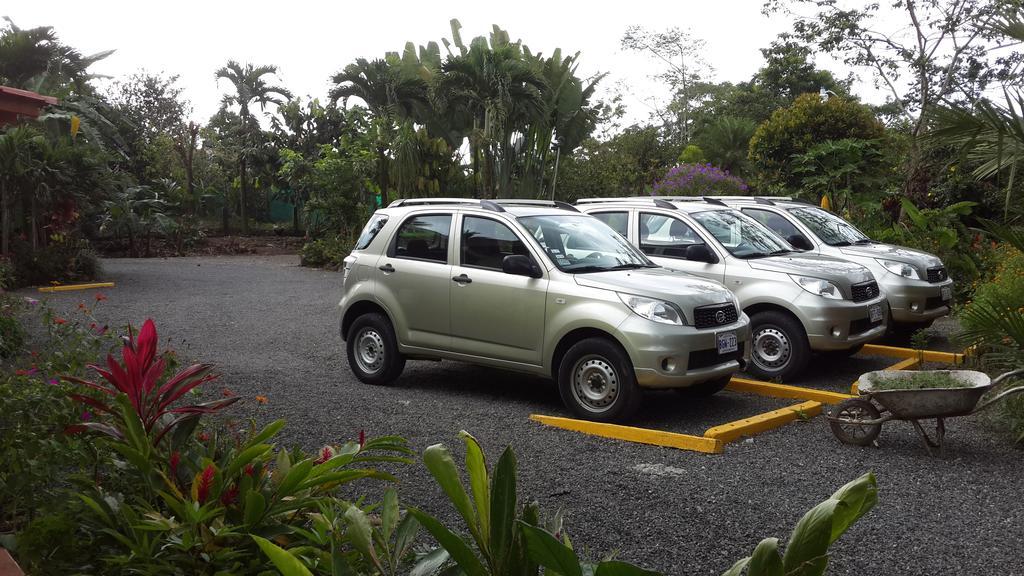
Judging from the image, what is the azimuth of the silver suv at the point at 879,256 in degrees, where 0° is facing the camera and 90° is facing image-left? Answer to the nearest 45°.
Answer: approximately 315°

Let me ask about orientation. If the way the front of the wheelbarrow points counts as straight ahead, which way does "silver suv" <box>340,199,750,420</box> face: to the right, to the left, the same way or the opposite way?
the opposite way

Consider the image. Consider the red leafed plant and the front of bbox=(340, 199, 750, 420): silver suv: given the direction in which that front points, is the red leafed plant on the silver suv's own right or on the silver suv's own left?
on the silver suv's own right

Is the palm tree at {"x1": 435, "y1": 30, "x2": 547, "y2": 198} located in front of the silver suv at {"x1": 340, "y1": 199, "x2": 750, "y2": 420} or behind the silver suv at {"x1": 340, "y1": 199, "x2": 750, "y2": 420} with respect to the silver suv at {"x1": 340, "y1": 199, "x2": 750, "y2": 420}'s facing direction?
behind

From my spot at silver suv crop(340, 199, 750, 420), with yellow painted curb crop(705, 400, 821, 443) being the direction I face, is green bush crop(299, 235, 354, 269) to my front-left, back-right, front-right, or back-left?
back-left

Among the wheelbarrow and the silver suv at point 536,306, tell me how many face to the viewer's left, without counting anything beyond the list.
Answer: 1

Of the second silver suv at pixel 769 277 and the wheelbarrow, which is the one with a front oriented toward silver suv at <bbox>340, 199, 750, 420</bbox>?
the wheelbarrow

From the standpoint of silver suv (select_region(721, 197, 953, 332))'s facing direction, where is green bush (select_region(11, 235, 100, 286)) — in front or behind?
behind

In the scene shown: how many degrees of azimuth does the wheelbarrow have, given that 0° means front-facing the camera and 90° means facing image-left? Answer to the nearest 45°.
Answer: approximately 90°

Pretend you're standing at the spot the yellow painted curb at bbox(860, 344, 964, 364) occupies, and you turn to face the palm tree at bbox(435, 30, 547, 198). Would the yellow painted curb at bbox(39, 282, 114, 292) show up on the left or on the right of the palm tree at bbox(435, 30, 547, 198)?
left

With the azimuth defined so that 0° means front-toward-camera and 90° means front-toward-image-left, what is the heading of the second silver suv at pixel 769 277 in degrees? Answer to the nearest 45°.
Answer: approximately 315°

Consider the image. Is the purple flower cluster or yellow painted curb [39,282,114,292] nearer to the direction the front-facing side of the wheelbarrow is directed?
the yellow painted curb

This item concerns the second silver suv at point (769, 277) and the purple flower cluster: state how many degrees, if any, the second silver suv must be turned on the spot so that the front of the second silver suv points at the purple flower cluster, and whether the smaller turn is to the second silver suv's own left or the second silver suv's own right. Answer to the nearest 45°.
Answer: approximately 135° to the second silver suv's own left

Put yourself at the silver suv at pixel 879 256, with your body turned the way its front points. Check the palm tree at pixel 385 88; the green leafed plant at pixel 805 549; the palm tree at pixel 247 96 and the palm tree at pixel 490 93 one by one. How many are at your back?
3

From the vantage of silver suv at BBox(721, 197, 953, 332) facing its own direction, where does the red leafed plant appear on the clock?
The red leafed plant is roughly at 2 o'clock from the silver suv.

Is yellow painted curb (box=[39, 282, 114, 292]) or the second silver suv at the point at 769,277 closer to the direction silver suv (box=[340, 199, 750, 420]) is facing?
the second silver suv
